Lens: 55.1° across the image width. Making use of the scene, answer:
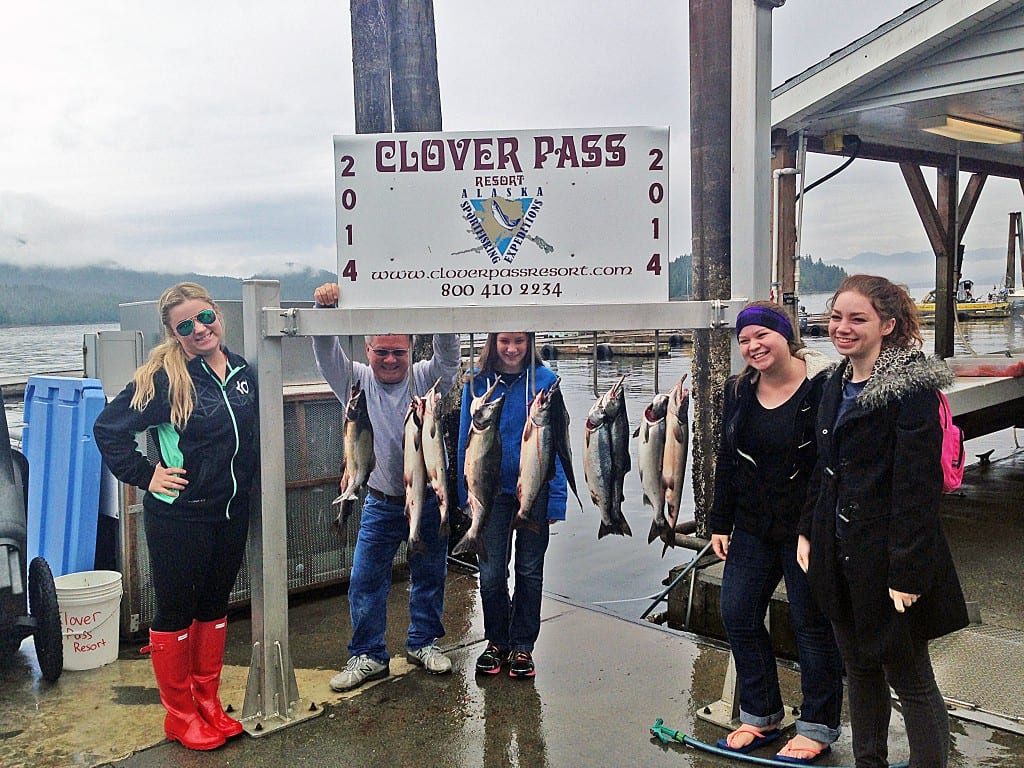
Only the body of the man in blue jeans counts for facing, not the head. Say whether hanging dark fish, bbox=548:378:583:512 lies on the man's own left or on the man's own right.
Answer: on the man's own left

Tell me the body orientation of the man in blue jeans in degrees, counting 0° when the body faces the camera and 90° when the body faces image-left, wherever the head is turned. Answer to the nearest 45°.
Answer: approximately 0°

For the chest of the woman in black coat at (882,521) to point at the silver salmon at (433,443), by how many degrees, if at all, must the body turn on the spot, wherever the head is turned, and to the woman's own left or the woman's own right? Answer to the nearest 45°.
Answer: approximately 45° to the woman's own right

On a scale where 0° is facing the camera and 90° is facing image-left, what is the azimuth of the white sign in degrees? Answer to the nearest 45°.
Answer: approximately 0°

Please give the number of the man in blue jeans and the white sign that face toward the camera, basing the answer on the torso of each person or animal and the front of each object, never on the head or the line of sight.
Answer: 2

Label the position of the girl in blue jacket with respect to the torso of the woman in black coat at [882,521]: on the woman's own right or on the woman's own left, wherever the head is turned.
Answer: on the woman's own right
